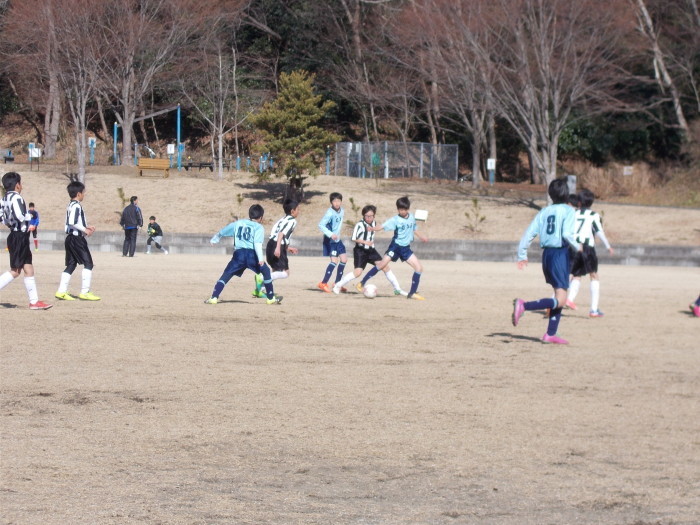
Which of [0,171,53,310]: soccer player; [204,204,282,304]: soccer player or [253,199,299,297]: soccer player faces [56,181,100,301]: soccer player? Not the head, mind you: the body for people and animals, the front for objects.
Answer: [0,171,53,310]: soccer player

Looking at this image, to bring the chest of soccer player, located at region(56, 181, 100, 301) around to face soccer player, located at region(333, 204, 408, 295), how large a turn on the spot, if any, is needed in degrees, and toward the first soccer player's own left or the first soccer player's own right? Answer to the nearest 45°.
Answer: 0° — they already face them

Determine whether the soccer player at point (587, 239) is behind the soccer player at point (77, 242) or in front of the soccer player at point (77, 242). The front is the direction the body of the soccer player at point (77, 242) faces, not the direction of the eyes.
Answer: in front

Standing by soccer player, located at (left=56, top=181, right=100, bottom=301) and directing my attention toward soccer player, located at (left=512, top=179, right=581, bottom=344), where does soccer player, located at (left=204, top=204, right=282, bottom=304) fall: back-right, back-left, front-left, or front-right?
front-left

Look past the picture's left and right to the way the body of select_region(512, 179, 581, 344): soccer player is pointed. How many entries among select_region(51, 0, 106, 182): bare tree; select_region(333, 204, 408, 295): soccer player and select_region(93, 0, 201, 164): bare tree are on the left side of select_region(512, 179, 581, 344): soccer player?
3

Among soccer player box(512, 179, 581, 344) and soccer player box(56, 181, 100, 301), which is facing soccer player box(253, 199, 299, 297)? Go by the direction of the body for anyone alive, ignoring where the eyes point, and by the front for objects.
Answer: soccer player box(56, 181, 100, 301)

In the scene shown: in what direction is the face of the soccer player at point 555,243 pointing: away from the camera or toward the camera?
away from the camera

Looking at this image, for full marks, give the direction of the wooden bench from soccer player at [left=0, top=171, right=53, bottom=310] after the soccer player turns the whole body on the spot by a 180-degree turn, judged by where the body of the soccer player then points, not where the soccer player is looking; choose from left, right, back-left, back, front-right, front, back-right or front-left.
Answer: back-right

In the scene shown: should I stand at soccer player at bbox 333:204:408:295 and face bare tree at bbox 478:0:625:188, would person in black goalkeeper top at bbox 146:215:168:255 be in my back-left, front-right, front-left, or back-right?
front-left

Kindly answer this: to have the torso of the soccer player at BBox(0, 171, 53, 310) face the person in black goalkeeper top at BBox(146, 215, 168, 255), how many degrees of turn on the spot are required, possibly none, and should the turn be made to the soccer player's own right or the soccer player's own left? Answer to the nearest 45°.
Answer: approximately 45° to the soccer player's own left

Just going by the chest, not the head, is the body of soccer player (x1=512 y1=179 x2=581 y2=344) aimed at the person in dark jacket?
no
